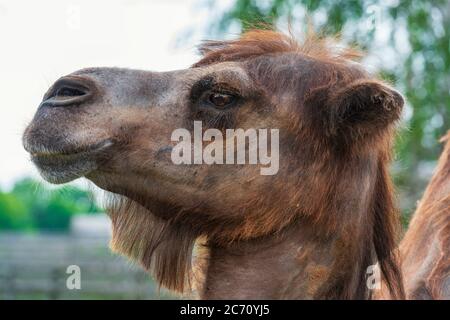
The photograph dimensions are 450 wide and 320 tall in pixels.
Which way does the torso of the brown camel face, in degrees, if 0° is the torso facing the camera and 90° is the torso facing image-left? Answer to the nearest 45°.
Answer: approximately 90°
